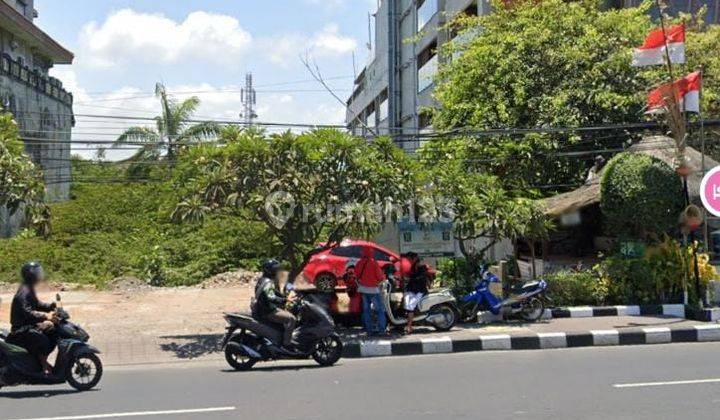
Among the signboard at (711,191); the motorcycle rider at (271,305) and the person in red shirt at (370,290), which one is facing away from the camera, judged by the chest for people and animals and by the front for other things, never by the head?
the person in red shirt

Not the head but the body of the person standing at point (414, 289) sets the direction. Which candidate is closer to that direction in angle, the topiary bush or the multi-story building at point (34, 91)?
the multi-story building

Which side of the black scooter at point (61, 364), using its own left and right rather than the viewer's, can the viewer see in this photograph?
right

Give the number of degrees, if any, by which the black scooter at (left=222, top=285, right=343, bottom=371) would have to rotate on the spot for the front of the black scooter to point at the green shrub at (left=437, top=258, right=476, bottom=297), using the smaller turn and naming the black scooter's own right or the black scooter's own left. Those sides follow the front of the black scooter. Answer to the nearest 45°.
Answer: approximately 45° to the black scooter's own left

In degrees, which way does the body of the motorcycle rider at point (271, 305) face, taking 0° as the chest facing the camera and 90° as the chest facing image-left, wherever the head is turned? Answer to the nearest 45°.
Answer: approximately 270°

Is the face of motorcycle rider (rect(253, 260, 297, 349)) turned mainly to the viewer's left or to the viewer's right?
to the viewer's right

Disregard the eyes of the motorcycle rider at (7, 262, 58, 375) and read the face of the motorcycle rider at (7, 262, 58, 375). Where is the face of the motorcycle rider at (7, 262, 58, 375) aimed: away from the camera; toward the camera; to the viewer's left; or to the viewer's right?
to the viewer's right

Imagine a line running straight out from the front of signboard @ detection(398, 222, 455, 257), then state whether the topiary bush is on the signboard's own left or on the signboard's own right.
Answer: on the signboard's own left

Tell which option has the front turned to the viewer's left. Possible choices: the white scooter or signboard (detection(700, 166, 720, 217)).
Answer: the white scooter

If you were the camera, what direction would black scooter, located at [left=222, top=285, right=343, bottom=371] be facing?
facing to the right of the viewer

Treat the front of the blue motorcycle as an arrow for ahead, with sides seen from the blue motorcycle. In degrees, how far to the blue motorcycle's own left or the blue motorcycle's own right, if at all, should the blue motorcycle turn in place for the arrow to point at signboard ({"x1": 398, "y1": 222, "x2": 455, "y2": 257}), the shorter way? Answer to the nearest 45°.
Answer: approximately 45° to the blue motorcycle's own right

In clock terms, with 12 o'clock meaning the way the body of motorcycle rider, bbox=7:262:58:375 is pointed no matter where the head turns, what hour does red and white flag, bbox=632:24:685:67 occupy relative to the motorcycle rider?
The red and white flag is roughly at 12 o'clock from the motorcycle rider.
